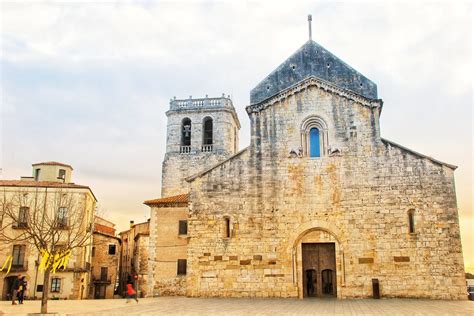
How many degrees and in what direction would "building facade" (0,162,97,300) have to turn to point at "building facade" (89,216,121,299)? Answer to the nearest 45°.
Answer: approximately 135° to its left

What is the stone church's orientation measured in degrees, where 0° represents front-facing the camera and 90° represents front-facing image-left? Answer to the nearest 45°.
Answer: approximately 0°

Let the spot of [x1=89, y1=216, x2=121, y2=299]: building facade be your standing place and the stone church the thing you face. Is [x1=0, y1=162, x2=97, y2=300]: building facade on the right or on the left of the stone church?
right

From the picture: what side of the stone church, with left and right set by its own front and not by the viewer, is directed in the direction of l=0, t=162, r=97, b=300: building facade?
right

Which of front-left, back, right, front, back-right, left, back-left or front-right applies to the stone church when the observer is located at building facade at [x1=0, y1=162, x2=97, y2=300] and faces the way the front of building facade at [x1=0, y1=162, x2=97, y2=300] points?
front-left

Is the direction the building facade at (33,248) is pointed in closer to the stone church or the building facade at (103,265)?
the stone church

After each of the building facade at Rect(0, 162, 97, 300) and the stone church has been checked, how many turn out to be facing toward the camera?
2

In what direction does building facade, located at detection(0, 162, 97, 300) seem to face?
toward the camera

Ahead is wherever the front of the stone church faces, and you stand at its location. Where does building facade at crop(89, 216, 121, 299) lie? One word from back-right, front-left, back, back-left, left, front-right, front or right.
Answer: back-right
